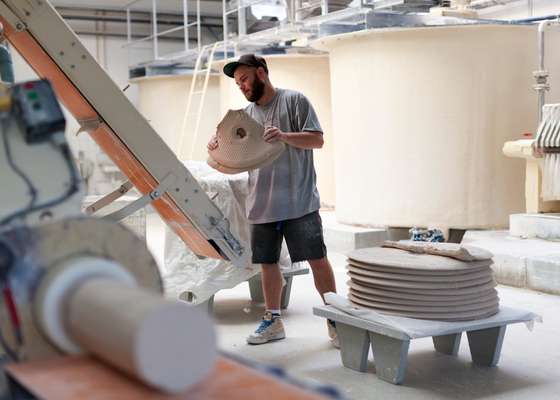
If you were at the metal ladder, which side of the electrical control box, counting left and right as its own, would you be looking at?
back

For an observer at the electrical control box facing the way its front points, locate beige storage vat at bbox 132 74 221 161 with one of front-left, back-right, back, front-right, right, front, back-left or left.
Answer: back

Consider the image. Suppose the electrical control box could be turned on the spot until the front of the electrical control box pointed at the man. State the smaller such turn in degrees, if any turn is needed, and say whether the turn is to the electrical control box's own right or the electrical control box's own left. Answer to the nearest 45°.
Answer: approximately 135° to the electrical control box's own left

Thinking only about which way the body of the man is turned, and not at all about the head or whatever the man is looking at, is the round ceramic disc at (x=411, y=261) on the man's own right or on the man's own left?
on the man's own left

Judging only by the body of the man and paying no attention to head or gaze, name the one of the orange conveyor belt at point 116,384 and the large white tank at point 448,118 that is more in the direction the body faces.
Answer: the orange conveyor belt

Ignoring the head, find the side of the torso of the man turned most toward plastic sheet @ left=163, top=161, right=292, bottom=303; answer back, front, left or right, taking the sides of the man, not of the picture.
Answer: right

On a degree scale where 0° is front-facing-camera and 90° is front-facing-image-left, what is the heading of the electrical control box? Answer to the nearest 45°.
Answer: approximately 0°

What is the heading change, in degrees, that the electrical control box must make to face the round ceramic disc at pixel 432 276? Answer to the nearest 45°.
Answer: approximately 135° to its left

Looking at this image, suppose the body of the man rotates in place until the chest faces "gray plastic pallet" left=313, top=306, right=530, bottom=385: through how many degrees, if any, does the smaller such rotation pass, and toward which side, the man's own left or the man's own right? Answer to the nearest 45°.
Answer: approximately 90° to the man's own left

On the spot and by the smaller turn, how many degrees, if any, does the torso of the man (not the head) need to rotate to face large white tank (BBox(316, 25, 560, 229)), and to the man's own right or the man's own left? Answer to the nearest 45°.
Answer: approximately 180°

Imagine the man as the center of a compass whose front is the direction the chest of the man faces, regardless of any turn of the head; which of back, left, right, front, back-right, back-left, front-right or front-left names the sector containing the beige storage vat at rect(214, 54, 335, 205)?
back-right

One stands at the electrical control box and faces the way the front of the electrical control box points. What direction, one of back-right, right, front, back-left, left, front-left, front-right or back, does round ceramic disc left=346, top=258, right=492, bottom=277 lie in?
back-left

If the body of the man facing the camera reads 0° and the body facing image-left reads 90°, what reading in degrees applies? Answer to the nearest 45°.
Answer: approximately 45°

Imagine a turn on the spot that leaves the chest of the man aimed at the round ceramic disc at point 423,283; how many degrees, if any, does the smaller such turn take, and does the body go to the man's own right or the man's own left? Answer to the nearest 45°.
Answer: approximately 90° to the man's own left
